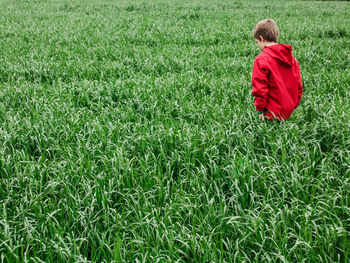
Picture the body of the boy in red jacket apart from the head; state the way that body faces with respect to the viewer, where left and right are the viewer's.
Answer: facing away from the viewer and to the left of the viewer

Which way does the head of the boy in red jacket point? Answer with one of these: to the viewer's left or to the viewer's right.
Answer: to the viewer's left
